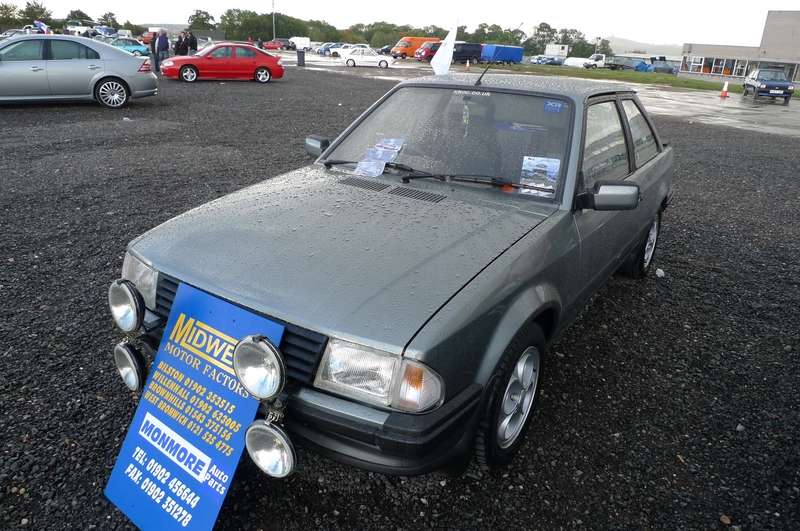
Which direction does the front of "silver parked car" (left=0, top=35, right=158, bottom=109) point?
to the viewer's left

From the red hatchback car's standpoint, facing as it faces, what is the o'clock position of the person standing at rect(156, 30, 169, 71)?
The person standing is roughly at 2 o'clock from the red hatchback car.

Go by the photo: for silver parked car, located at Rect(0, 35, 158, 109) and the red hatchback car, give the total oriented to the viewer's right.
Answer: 0

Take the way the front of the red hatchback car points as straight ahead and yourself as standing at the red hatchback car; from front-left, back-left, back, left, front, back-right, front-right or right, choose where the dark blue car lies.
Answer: back

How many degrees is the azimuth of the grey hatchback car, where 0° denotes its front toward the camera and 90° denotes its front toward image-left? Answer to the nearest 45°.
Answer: approximately 45°

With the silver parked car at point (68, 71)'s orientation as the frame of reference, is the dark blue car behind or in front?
behind

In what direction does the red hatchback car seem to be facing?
to the viewer's left

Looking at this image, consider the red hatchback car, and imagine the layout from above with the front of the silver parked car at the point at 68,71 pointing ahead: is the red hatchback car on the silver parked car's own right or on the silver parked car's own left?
on the silver parked car's own right

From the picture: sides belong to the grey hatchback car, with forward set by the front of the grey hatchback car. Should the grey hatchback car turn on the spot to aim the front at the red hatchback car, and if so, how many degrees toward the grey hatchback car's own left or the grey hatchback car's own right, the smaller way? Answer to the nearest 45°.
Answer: approximately 135° to the grey hatchback car's own right
